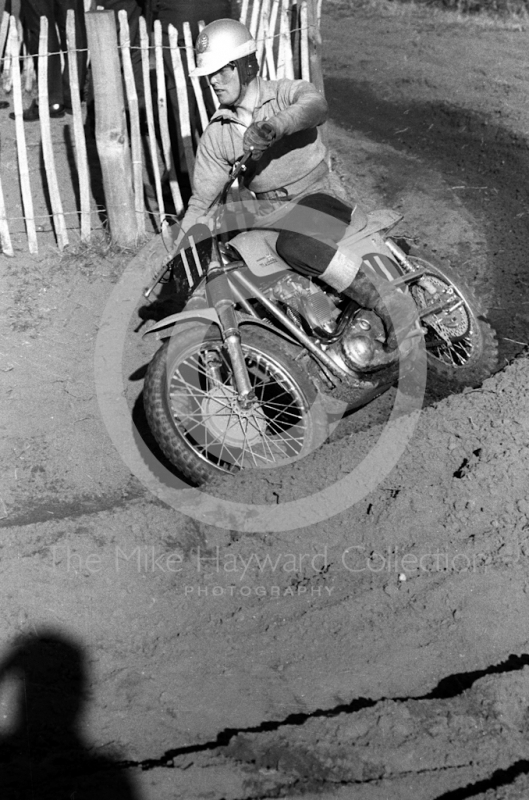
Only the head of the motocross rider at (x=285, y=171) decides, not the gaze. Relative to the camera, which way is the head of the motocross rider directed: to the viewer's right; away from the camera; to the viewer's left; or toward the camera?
to the viewer's left

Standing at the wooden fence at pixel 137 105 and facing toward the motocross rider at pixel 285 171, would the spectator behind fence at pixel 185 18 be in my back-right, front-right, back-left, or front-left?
back-left

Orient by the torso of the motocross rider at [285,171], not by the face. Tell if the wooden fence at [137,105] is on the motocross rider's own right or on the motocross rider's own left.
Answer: on the motocross rider's own right

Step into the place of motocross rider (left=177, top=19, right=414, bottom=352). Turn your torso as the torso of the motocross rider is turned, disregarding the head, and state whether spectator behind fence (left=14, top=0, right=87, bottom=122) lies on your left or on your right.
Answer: on your right

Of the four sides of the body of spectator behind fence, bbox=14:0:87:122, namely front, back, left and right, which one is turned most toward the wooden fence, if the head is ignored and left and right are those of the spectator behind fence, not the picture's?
front

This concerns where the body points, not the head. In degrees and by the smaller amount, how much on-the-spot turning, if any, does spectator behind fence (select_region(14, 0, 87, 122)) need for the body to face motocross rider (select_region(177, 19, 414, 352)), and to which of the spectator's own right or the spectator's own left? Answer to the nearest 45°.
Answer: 0° — they already face them

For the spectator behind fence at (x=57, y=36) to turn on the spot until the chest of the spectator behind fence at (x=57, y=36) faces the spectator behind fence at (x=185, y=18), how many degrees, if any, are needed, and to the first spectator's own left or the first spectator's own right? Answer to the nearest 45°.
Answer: approximately 45° to the first spectator's own left

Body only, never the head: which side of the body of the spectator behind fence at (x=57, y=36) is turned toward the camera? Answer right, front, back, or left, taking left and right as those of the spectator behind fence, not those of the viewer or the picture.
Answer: front

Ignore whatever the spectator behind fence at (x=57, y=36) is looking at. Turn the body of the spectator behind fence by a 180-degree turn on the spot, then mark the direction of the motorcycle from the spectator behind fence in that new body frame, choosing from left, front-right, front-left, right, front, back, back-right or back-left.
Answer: back

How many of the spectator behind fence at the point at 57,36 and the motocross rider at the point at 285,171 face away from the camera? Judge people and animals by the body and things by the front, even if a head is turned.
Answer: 0
